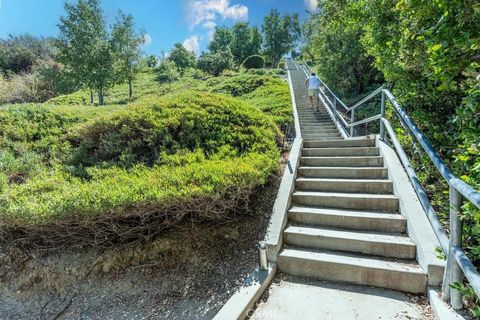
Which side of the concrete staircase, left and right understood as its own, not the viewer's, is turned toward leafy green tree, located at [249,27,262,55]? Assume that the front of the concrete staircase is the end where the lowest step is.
back

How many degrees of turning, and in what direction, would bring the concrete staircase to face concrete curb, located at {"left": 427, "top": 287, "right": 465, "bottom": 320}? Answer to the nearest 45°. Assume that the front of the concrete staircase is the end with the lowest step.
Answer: approximately 45° to its left

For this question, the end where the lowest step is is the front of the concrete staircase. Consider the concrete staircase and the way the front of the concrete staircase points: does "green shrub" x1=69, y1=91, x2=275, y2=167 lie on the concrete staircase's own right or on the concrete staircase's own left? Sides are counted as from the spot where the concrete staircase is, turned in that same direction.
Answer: on the concrete staircase's own right

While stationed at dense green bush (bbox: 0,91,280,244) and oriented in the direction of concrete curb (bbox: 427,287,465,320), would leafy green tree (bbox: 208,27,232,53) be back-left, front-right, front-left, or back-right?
back-left

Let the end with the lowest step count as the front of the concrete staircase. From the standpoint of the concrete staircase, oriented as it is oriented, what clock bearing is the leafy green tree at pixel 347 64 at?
The leafy green tree is roughly at 6 o'clock from the concrete staircase.

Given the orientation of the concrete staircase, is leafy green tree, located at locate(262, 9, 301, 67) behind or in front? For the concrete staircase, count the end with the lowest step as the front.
behind

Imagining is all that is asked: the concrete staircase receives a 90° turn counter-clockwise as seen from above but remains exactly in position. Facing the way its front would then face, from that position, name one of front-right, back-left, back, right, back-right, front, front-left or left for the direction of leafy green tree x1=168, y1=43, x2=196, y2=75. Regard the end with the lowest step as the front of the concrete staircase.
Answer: back-left

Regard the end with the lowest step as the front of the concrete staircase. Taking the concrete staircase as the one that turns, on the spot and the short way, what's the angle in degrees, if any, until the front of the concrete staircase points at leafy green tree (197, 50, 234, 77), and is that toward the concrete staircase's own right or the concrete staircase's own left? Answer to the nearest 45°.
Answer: approximately 135° to the concrete staircase's own right

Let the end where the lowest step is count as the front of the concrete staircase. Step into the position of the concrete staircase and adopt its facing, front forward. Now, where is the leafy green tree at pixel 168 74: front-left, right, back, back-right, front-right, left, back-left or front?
back-right

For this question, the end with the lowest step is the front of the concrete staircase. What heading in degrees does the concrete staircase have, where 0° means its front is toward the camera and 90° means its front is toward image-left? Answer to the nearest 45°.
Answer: approximately 0°

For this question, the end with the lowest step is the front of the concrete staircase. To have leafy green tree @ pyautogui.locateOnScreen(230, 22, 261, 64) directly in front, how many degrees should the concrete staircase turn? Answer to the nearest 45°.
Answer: approximately 135° to its right

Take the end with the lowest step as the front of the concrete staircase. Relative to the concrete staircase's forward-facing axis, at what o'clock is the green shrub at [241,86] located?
The green shrub is roughly at 5 o'clock from the concrete staircase.

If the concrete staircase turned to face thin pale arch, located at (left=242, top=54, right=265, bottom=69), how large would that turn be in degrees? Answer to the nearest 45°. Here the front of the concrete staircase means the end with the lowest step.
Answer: approximately 180°

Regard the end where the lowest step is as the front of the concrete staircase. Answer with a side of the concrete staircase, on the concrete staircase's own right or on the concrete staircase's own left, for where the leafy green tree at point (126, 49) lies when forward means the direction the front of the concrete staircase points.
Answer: on the concrete staircase's own right
